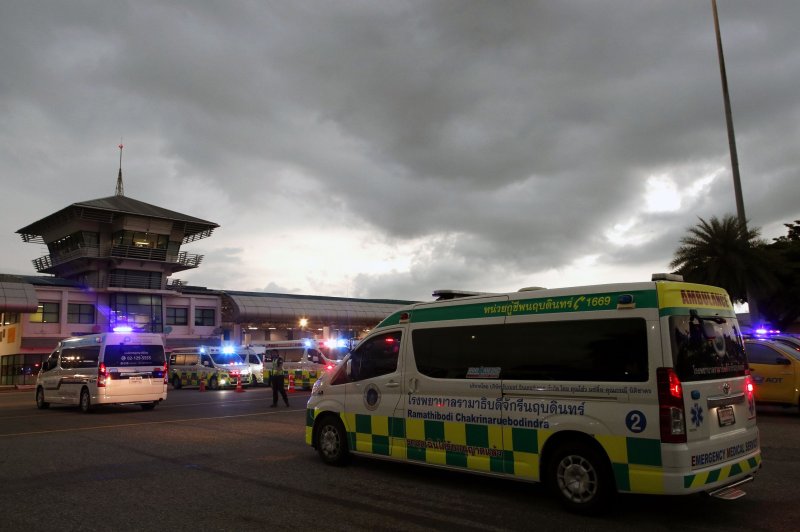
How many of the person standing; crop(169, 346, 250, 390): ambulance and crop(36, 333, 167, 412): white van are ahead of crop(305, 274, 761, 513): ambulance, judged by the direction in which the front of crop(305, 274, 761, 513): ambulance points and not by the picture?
3

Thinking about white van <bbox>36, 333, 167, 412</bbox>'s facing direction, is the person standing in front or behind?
behind

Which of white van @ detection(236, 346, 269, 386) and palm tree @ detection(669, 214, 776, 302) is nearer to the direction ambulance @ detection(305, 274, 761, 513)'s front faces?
the white van

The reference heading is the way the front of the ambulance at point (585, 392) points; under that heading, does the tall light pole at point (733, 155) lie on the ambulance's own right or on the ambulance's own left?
on the ambulance's own right

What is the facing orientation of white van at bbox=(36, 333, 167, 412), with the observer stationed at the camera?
facing away from the viewer and to the left of the viewer

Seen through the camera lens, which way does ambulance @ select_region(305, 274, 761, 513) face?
facing away from the viewer and to the left of the viewer

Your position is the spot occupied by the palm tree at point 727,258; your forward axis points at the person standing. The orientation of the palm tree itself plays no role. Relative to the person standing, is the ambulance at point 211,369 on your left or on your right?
right

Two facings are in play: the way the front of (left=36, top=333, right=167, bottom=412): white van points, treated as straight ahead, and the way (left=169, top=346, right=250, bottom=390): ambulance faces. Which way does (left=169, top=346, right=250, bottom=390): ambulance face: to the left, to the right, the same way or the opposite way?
the opposite way

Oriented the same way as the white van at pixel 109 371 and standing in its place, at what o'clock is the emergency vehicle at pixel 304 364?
The emergency vehicle is roughly at 3 o'clock from the white van.

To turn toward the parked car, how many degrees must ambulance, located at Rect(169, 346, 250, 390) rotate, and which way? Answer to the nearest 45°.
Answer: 0° — it already faces it
